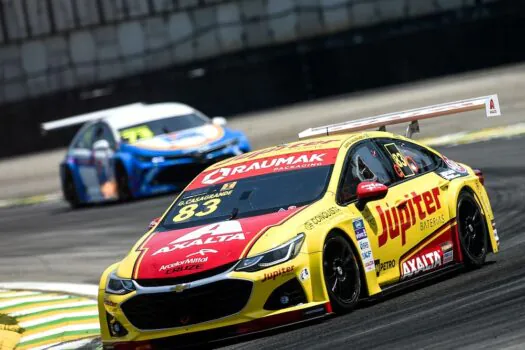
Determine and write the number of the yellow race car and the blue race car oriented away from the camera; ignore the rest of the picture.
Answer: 0

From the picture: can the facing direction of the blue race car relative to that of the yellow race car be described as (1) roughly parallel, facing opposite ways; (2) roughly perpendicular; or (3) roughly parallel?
roughly perpendicular

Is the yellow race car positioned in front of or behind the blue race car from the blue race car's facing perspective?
in front

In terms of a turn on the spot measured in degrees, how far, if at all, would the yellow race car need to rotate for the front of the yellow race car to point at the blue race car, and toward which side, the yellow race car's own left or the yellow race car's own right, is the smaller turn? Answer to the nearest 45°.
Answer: approximately 135° to the yellow race car's own right

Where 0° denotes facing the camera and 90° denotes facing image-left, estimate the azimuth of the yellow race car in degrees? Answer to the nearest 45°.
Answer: approximately 45°

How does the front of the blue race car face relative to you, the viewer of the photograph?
facing the viewer and to the right of the viewer
